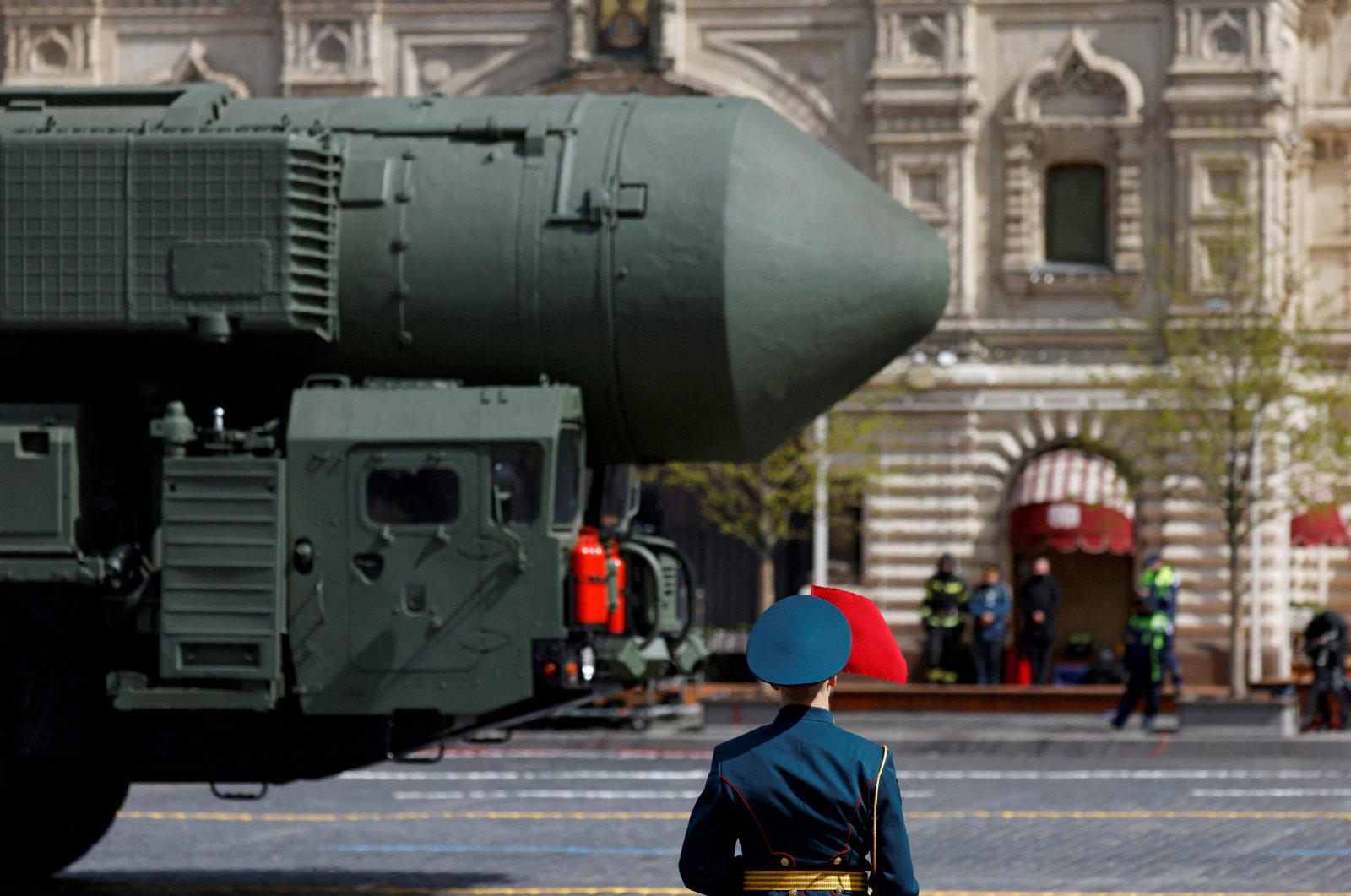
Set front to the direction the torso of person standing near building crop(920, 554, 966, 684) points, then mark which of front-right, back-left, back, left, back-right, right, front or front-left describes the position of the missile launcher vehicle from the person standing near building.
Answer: front

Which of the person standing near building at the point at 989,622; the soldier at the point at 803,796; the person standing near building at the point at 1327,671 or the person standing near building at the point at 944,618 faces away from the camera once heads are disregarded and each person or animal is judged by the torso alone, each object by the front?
the soldier

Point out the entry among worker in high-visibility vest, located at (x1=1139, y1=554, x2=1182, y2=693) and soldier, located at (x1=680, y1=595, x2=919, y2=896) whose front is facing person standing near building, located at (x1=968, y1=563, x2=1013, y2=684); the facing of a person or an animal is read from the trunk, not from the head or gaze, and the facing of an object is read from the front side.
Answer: the soldier

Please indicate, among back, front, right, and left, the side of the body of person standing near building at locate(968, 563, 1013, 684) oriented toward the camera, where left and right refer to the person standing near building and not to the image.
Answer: front

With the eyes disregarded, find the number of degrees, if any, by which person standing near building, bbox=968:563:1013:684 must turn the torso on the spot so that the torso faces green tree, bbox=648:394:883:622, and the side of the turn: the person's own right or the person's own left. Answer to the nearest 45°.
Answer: approximately 135° to the person's own right

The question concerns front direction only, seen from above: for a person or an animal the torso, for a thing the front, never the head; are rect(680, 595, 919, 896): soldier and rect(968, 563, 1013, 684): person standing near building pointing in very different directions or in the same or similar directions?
very different directions

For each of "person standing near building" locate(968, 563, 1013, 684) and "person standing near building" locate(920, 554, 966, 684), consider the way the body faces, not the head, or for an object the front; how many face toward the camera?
2

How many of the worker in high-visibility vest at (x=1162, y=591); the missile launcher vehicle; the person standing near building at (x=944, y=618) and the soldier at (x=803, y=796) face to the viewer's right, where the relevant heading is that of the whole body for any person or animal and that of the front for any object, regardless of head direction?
1

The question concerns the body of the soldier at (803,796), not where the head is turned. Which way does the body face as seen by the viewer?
away from the camera

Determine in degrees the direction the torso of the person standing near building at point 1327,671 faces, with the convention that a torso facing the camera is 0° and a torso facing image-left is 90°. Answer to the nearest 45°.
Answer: approximately 45°

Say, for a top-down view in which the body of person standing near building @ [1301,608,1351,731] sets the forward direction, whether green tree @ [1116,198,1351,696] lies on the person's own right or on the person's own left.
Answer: on the person's own right

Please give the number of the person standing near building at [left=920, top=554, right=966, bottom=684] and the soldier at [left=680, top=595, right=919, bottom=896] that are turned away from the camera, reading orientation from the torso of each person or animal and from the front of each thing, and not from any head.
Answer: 1

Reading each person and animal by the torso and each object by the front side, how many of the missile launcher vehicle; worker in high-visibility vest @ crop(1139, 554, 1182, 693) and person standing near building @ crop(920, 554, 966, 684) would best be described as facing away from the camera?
0

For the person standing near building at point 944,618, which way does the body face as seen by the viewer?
toward the camera

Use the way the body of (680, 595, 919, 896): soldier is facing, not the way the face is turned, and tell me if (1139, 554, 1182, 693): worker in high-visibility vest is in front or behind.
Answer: in front

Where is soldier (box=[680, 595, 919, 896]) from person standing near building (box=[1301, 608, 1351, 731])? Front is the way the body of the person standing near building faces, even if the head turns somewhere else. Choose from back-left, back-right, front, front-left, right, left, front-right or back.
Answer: front-left

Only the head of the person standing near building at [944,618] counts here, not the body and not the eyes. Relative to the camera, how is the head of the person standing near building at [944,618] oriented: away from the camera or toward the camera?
toward the camera

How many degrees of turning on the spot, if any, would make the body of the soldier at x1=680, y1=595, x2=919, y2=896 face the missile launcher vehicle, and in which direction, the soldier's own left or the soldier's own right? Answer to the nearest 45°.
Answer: approximately 45° to the soldier's own left
